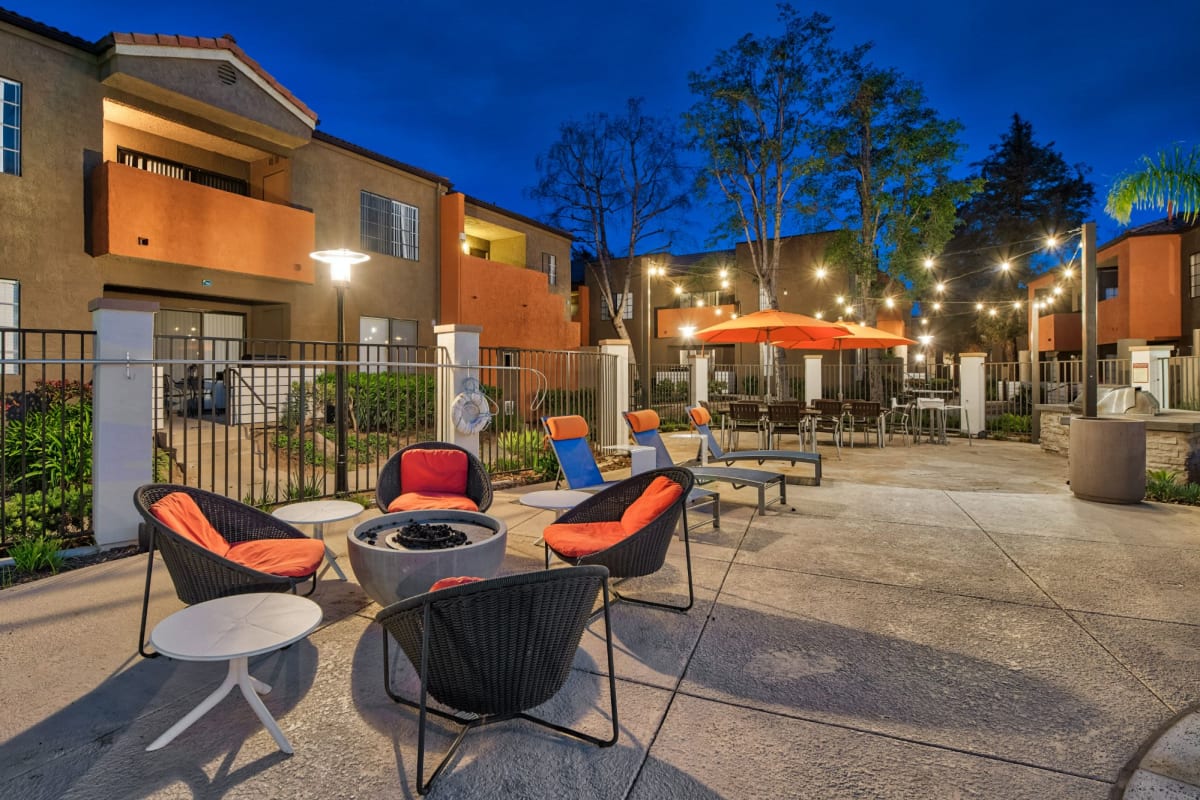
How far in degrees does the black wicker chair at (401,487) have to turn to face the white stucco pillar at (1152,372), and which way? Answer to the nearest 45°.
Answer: approximately 90° to its left

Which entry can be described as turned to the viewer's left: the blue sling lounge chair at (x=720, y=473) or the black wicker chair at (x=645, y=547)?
the black wicker chair

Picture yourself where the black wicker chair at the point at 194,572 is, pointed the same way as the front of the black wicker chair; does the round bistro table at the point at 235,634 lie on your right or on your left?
on your right

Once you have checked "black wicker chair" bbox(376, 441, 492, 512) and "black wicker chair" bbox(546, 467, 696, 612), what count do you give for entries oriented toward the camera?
1

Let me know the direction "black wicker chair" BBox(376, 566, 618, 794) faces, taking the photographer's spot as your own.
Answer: facing away from the viewer and to the left of the viewer

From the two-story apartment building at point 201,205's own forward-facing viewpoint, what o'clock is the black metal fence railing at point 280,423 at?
The black metal fence railing is roughly at 1 o'clock from the two-story apartment building.

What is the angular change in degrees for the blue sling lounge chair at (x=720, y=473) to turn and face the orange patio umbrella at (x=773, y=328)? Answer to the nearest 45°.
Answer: approximately 135° to its left

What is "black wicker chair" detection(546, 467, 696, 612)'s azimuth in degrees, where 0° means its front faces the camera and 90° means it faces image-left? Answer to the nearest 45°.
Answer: approximately 90°
